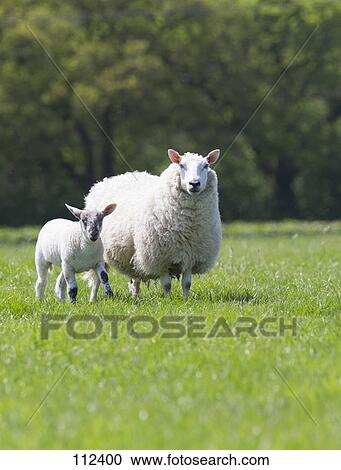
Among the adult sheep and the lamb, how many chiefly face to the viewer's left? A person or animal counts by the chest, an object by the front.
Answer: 0

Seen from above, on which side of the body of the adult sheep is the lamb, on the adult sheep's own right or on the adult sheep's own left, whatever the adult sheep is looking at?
on the adult sheep's own right

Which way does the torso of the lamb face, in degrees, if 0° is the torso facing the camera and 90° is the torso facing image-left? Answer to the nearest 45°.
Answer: approximately 315°

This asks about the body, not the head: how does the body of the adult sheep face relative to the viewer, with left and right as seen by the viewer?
facing the viewer and to the right of the viewer
